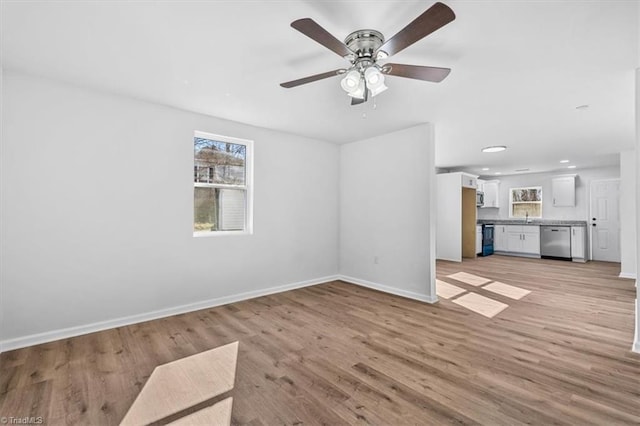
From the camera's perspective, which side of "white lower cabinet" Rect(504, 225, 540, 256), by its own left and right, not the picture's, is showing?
front

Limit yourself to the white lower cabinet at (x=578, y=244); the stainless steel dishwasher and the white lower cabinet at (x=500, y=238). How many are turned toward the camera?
3

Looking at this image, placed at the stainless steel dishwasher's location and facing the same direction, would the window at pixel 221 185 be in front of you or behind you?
in front

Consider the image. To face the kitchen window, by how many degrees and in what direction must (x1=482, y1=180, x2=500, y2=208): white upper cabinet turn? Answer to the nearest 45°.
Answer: approximately 90° to its left

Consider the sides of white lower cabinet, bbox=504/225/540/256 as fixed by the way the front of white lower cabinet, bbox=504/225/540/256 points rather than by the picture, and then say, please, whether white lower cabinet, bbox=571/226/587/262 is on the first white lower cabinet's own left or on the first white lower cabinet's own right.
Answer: on the first white lower cabinet's own left

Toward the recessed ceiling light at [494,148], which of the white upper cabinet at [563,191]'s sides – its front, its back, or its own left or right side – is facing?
front

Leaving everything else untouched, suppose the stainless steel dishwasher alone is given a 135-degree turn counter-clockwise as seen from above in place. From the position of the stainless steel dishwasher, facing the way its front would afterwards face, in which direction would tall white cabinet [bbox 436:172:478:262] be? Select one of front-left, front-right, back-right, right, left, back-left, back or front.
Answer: back

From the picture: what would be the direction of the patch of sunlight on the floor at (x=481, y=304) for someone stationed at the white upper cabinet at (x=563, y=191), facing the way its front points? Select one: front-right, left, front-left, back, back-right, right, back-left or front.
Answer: front

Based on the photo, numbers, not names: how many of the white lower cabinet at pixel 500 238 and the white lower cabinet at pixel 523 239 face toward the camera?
2

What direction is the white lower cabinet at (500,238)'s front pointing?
toward the camera

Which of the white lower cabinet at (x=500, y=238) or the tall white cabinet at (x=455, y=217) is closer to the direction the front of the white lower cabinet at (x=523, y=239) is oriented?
the tall white cabinet

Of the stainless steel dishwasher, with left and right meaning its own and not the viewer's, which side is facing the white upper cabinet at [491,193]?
right
